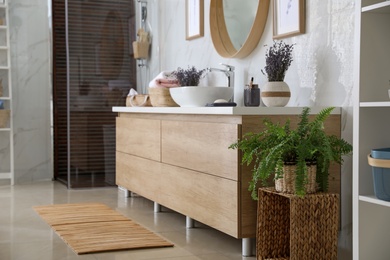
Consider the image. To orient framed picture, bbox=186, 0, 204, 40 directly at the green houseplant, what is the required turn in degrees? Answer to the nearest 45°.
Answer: approximately 45° to its left

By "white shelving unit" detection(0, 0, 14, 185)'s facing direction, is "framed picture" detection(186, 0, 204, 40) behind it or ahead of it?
ahead

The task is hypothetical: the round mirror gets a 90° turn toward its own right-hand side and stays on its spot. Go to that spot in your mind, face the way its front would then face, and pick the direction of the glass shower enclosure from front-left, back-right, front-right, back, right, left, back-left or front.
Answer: front

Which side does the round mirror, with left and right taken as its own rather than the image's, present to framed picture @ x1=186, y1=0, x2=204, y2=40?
right

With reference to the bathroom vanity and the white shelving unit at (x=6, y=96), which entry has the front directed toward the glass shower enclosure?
the white shelving unit

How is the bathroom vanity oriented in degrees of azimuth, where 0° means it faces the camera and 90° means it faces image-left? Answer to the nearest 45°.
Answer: approximately 45°

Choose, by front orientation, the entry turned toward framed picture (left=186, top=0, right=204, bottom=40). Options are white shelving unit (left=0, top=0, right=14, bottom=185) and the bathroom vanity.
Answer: the white shelving unit

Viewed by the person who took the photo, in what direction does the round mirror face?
facing the viewer and to the left of the viewer

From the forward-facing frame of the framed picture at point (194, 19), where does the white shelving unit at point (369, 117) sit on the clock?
The white shelving unit is roughly at 10 o'clock from the framed picture.

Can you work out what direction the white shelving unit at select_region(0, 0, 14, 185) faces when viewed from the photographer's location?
facing the viewer and to the right of the viewer

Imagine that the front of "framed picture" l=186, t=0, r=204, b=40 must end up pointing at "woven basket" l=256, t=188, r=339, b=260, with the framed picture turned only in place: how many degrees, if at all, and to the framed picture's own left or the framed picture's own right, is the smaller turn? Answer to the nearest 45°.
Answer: approximately 45° to the framed picture's own left

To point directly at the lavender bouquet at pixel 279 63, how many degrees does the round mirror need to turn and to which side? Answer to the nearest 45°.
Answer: approximately 45° to its left
